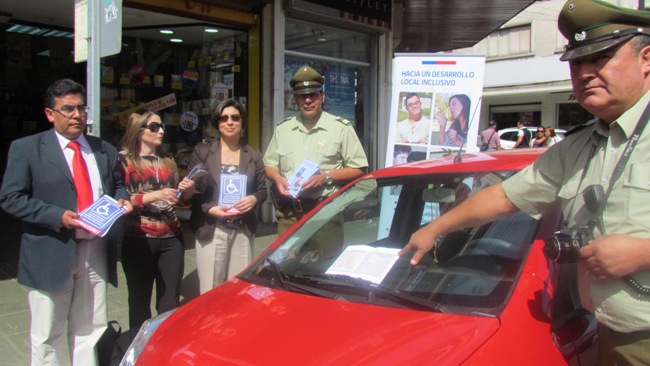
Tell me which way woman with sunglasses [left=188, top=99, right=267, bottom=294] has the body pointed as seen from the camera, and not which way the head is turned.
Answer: toward the camera

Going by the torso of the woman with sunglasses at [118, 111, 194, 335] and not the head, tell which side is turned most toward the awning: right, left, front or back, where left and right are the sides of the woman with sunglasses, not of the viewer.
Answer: left

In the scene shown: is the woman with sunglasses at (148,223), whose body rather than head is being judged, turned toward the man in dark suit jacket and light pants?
no

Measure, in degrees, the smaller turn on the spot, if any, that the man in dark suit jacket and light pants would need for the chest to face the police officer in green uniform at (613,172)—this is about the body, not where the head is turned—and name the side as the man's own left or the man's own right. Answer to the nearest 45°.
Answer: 0° — they already face them

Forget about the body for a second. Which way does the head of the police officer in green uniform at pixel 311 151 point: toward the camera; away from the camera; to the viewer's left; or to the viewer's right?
toward the camera

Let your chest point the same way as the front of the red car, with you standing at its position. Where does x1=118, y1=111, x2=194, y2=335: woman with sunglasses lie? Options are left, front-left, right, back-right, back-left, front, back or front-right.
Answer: right

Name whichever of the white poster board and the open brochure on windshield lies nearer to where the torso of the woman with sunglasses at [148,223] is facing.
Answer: the open brochure on windshield

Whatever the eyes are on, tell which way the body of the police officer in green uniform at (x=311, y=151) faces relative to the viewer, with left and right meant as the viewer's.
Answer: facing the viewer

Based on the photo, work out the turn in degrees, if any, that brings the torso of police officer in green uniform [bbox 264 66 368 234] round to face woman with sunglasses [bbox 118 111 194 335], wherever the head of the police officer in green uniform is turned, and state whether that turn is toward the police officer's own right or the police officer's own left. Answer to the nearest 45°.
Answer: approximately 45° to the police officer's own right

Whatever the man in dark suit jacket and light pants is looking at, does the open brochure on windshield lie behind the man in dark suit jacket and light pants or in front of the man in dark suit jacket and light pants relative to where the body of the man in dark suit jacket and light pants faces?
in front

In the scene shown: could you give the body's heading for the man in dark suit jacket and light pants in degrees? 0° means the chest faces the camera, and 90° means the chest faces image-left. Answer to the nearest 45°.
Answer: approximately 315°

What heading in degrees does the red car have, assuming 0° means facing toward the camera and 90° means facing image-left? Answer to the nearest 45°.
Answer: approximately 45°

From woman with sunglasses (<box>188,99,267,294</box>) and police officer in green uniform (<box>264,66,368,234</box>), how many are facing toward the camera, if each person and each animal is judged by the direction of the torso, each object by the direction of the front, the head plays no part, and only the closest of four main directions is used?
2

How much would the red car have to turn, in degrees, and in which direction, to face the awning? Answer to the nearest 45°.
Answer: approximately 135° to its right

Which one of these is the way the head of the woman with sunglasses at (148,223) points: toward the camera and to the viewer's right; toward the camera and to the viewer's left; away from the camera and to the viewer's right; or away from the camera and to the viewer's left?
toward the camera and to the viewer's right
